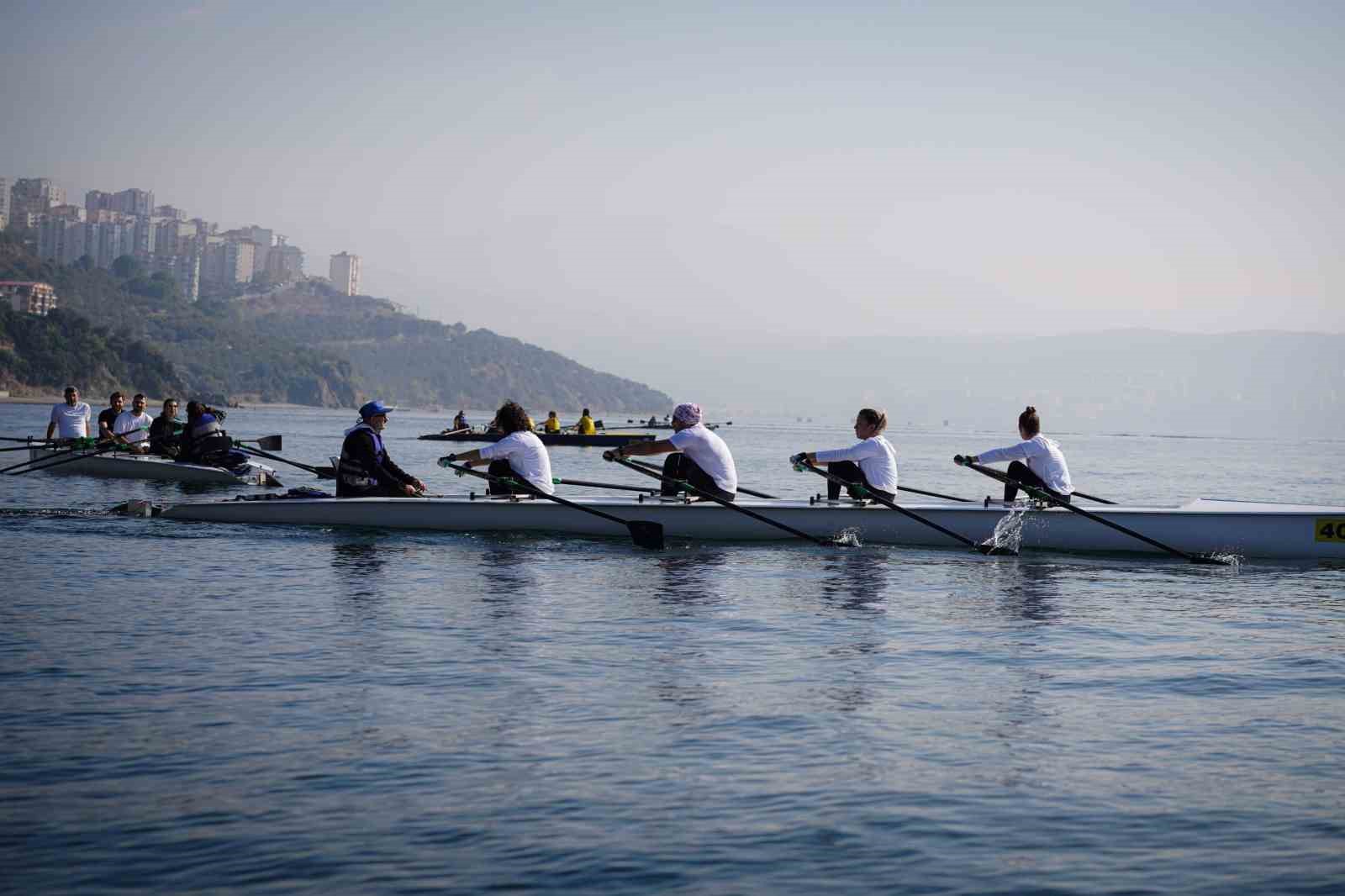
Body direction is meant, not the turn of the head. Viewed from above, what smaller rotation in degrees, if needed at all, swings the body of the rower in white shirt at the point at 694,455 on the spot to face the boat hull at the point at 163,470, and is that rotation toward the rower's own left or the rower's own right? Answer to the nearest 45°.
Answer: approximately 45° to the rower's own right

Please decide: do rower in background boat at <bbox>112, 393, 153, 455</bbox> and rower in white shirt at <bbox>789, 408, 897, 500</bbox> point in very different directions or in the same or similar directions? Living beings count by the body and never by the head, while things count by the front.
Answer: very different directions

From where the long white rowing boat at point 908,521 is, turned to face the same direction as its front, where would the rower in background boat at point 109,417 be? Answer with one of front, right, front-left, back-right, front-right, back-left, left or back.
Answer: back-left

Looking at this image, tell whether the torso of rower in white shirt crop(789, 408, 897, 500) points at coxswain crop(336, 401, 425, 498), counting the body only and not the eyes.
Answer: yes

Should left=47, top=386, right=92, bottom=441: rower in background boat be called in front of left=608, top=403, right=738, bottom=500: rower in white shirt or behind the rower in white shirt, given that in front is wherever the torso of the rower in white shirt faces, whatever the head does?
in front

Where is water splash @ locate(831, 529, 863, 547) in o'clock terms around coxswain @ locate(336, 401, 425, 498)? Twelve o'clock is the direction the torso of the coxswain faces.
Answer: The water splash is roughly at 1 o'clock from the coxswain.

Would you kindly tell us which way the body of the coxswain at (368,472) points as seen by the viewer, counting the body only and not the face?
to the viewer's right

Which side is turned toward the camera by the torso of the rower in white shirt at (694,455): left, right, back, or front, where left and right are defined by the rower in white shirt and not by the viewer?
left

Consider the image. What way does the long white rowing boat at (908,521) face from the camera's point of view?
to the viewer's right

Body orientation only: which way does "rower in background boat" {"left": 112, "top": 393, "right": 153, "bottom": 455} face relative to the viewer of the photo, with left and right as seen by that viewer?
facing the viewer and to the right of the viewer

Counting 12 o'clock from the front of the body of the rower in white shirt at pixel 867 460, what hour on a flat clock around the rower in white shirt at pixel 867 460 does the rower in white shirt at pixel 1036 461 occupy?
the rower in white shirt at pixel 1036 461 is roughly at 6 o'clock from the rower in white shirt at pixel 867 460.

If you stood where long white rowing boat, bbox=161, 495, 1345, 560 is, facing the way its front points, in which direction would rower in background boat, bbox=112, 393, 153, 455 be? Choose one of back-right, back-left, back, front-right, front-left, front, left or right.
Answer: back-left

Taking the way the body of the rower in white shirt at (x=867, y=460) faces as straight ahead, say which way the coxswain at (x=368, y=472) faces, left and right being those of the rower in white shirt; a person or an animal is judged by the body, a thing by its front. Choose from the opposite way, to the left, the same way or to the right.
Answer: the opposite way

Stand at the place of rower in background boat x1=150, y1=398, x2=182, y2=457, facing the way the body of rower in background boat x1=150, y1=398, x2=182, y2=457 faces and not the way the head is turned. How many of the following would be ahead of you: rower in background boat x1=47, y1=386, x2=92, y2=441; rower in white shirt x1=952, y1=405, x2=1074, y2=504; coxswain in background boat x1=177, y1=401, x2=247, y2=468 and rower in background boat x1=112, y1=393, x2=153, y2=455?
2

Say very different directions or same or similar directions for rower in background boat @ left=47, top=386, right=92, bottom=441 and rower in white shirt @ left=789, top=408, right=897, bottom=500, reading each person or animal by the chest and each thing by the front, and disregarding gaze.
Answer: very different directions

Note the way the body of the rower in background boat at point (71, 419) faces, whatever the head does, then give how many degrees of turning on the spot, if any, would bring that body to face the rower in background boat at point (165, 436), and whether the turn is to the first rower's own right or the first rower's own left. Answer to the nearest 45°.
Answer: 0° — they already face them

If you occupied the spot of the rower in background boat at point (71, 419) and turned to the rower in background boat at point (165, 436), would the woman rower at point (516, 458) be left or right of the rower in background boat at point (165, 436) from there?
right
